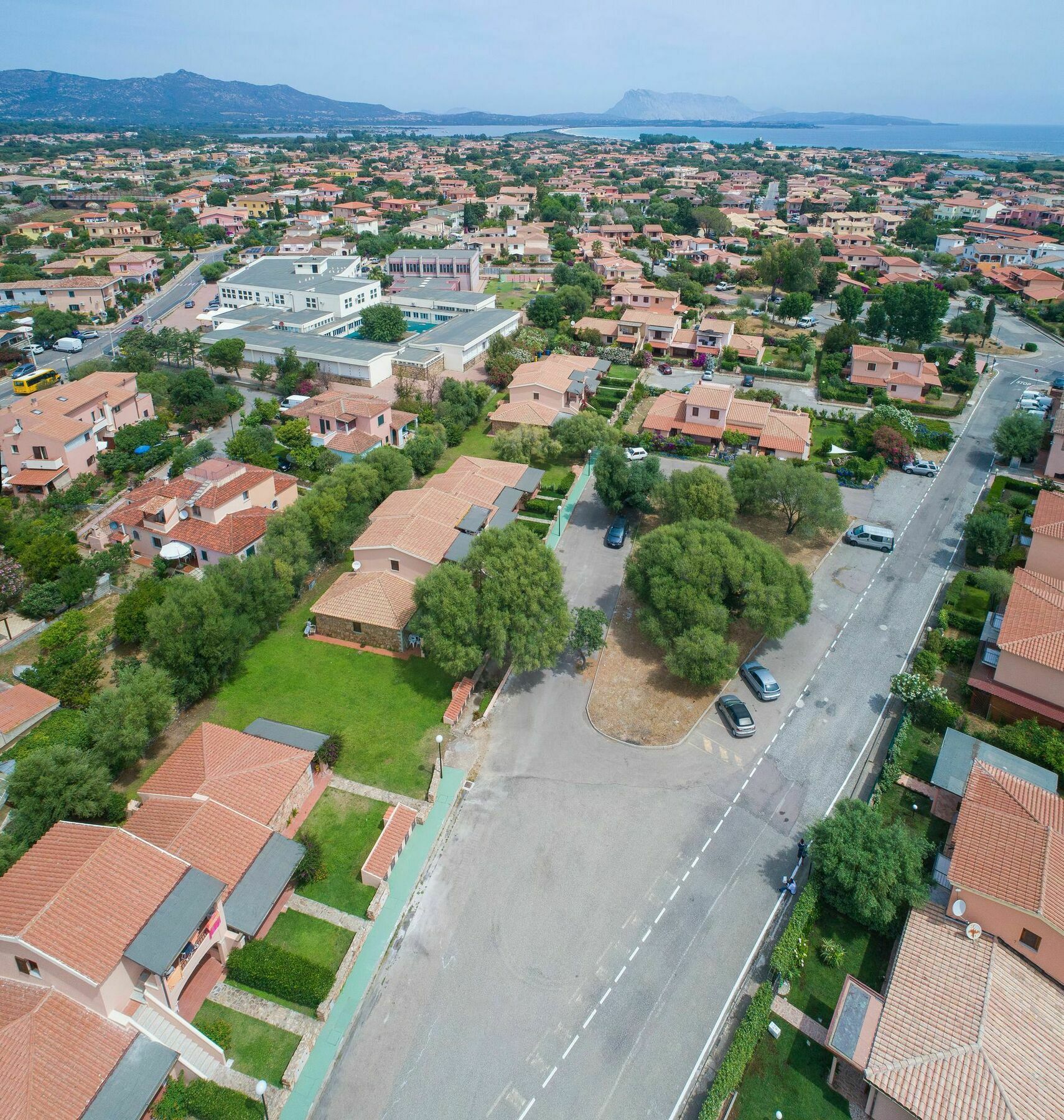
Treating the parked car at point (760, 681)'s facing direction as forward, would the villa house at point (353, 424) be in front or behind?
in front

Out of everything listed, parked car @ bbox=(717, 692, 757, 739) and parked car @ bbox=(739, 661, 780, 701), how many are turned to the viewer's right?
0

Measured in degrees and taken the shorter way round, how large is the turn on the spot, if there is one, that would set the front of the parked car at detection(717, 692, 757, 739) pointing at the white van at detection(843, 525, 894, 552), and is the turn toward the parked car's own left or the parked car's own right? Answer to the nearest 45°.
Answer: approximately 45° to the parked car's own right

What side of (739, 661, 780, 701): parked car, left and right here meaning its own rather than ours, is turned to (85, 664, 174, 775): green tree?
left

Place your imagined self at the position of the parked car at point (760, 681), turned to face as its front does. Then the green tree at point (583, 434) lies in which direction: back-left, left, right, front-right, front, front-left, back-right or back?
front

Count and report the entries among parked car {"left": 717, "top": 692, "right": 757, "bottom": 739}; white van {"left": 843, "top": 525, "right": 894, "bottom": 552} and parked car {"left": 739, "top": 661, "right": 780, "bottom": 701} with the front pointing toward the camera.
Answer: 0

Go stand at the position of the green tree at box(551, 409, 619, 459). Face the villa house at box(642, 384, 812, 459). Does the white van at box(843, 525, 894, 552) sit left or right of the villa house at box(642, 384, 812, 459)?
right
